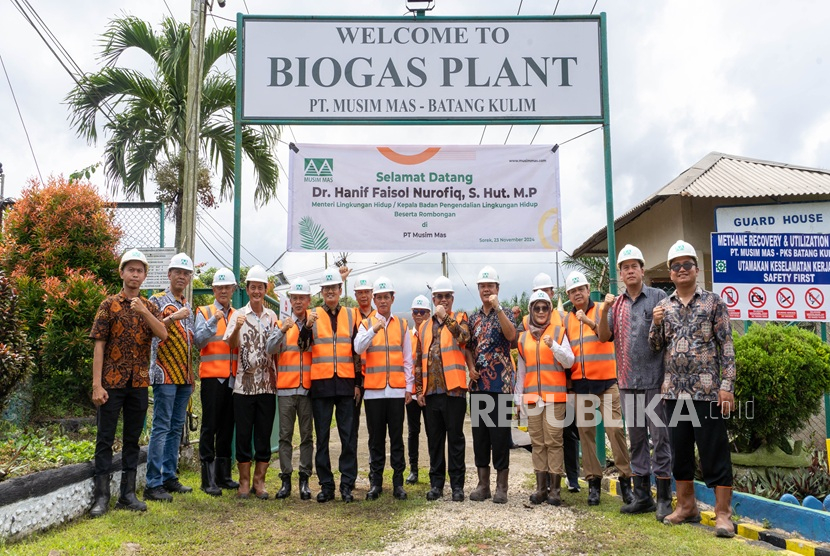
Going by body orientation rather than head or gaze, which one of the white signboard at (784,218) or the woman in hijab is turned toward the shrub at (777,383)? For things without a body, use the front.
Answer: the white signboard

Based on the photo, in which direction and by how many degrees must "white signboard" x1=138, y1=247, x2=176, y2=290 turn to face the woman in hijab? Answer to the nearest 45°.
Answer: approximately 45° to its left

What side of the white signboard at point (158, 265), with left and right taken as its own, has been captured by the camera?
front

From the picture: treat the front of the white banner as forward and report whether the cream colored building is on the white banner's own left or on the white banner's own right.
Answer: on the white banner's own left

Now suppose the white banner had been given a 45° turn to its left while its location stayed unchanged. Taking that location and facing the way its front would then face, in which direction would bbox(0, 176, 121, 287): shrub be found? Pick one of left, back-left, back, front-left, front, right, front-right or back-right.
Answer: back-right

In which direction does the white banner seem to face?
toward the camera

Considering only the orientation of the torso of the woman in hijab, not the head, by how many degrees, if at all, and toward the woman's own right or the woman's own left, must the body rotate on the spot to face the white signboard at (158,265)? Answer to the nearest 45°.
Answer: approximately 90° to the woman's own right

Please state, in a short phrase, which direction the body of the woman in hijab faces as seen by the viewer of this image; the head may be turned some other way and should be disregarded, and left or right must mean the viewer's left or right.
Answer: facing the viewer

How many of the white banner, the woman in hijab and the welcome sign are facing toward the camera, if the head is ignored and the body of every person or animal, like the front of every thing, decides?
3

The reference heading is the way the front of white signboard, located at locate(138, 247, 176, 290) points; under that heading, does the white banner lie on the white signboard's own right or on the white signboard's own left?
on the white signboard's own left

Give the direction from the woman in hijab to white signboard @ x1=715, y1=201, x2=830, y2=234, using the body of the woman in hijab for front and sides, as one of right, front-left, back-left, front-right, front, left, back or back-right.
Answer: back-left

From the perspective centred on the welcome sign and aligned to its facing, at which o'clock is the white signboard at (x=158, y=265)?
The white signboard is roughly at 3 o'clock from the welcome sign.

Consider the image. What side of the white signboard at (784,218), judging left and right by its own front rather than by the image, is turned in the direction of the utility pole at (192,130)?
right
